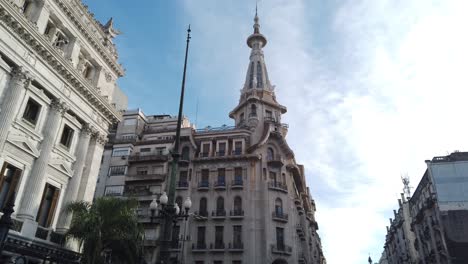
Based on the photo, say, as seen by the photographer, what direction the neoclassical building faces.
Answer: facing the viewer and to the right of the viewer

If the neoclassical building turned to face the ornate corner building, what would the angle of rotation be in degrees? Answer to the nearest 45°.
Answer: approximately 90° to its left
